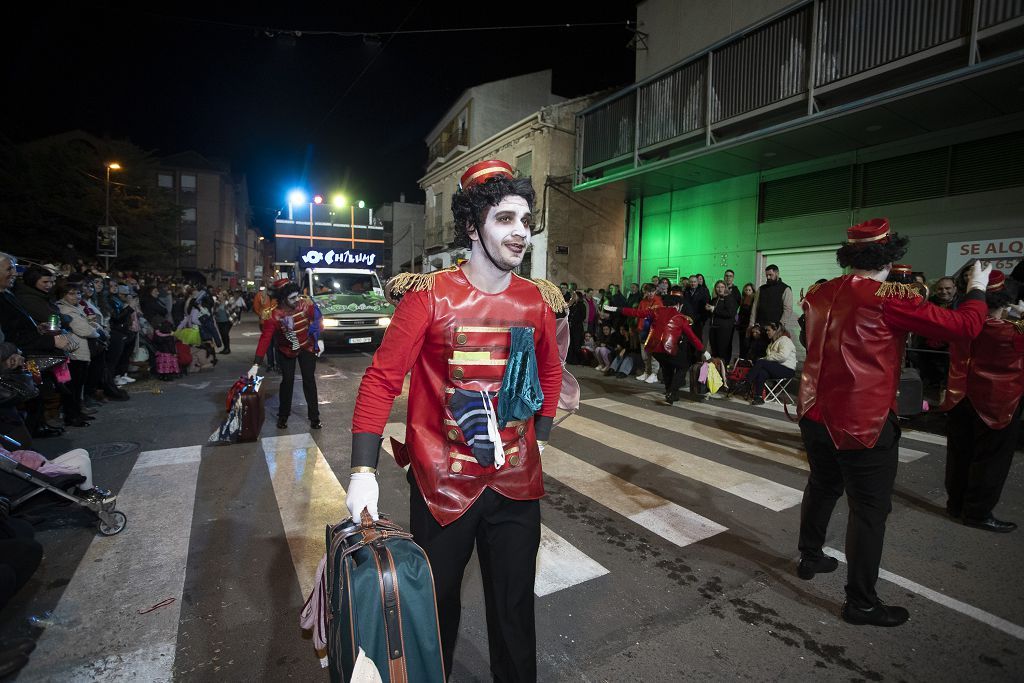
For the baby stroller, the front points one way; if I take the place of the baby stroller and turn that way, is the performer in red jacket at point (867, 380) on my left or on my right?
on my right

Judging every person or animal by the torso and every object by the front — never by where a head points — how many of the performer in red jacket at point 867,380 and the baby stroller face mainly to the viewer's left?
0

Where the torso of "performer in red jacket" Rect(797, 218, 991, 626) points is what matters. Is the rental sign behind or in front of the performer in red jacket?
in front

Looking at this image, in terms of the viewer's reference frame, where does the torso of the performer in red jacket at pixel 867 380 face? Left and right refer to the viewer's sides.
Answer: facing away from the viewer and to the right of the viewer

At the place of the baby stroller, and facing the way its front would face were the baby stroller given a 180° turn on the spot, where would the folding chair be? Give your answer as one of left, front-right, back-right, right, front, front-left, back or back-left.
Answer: back

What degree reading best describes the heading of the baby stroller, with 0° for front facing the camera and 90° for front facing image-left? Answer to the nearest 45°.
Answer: approximately 270°

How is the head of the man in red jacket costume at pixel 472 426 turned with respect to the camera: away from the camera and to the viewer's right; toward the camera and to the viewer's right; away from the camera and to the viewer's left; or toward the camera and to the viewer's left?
toward the camera and to the viewer's right

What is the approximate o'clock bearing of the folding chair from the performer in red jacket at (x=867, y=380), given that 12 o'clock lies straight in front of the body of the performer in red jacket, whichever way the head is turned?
The folding chair is roughly at 10 o'clock from the performer in red jacket.

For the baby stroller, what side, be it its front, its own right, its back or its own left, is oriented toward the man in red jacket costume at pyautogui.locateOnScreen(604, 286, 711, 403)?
front

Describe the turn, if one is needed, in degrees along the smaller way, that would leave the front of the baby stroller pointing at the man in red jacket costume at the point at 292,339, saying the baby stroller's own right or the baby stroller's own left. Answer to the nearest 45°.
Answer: approximately 45° to the baby stroller's own left
